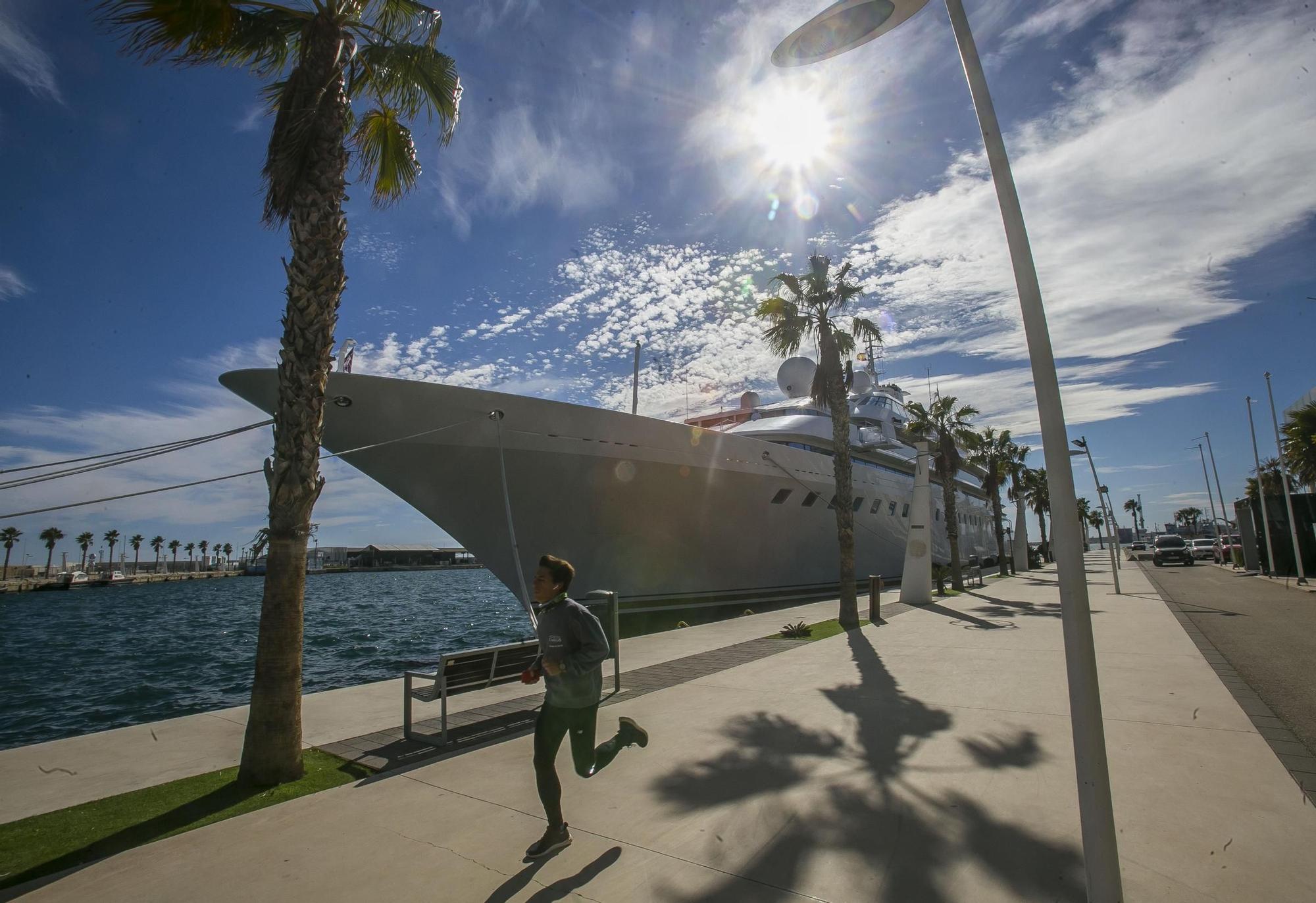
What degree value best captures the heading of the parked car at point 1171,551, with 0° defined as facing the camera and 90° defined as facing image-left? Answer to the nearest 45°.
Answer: approximately 0°

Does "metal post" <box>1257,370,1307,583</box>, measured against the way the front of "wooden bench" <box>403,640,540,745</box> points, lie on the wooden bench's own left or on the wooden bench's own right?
on the wooden bench's own right

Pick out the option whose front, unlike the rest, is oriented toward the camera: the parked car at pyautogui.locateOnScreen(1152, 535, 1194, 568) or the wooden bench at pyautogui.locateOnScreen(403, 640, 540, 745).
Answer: the parked car

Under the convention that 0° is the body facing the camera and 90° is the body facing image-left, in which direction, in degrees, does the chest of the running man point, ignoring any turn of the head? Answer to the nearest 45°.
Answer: approximately 45°

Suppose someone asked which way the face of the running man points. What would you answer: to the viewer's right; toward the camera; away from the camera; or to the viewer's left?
to the viewer's left

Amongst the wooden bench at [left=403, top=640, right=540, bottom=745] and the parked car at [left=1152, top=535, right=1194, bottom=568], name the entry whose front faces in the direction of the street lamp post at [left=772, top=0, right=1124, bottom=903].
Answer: the parked car

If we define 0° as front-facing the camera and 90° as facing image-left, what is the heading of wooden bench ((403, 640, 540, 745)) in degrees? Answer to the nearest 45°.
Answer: approximately 135°

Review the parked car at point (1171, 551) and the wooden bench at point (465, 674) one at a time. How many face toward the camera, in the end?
1

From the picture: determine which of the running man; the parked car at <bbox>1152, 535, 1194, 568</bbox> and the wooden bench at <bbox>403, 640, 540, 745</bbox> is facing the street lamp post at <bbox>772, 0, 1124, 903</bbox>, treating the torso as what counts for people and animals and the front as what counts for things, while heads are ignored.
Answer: the parked car

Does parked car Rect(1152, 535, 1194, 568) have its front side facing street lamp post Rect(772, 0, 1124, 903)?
yes

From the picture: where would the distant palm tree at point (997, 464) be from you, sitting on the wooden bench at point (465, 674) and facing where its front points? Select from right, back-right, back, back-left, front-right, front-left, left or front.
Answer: right

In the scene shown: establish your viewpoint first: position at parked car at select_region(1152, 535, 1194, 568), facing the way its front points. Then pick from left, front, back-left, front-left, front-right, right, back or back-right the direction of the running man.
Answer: front

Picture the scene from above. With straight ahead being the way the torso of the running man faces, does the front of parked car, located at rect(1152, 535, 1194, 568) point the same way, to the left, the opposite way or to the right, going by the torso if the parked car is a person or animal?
the same way

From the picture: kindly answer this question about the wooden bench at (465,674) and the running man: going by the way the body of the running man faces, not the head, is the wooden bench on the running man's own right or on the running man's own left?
on the running man's own right

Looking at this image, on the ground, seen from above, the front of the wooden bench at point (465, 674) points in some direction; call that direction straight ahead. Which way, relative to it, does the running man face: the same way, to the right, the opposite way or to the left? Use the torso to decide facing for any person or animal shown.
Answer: to the left

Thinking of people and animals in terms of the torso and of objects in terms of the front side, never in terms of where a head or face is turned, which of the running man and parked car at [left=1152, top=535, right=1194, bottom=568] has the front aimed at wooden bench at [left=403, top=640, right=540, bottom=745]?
the parked car

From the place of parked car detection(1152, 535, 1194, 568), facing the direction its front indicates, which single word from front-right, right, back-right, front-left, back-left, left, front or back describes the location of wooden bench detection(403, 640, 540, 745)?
front
